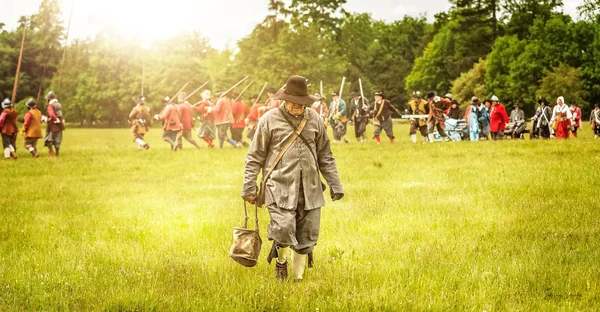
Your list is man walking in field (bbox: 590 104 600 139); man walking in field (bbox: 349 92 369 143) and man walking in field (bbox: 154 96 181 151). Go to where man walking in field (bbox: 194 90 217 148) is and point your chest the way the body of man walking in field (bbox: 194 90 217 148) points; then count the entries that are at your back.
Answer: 2

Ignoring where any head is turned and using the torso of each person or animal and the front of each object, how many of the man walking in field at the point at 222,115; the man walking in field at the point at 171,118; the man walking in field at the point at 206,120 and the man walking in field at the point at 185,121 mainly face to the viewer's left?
4

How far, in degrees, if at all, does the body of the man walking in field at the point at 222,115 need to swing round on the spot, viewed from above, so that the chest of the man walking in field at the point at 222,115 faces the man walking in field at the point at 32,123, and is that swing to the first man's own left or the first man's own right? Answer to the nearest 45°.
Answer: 0° — they already face them

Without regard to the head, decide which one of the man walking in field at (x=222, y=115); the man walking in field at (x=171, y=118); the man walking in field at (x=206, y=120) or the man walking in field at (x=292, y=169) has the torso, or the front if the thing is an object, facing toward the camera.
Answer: the man walking in field at (x=292, y=169)

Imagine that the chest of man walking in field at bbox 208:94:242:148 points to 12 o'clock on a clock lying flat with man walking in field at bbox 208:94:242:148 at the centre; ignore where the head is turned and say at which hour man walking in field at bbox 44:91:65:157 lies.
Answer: man walking in field at bbox 44:91:65:157 is roughly at 11 o'clock from man walking in field at bbox 208:94:242:148.

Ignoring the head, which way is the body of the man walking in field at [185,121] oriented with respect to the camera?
to the viewer's left

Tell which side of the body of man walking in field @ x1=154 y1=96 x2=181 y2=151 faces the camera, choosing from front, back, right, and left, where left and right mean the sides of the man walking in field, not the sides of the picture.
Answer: left

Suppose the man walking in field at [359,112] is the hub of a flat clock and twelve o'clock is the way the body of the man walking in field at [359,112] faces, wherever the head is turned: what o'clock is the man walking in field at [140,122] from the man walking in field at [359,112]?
the man walking in field at [140,122] is roughly at 1 o'clock from the man walking in field at [359,112].

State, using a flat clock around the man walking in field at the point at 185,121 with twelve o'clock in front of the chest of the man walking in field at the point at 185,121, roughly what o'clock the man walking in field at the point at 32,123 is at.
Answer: the man walking in field at the point at 32,123 is roughly at 11 o'clock from the man walking in field at the point at 185,121.

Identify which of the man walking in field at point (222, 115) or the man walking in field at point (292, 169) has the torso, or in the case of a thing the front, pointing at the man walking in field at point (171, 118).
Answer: the man walking in field at point (222, 115)

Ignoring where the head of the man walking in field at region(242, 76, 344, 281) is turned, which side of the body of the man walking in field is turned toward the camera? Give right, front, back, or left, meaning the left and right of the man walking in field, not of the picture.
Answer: front

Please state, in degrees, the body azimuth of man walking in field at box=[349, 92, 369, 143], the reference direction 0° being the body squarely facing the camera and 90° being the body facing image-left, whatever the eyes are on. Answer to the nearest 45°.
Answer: approximately 45°

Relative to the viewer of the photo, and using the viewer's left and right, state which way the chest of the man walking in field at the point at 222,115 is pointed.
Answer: facing to the left of the viewer

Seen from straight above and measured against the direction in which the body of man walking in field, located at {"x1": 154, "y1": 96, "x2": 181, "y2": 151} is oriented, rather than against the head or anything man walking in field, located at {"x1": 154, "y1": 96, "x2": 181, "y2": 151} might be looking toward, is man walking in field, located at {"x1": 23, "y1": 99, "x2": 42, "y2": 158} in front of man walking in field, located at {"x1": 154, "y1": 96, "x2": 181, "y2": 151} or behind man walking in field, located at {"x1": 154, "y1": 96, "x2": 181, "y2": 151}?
in front

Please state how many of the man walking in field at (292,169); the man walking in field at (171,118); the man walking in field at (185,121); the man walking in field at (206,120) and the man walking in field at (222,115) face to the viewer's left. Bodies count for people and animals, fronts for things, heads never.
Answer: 4

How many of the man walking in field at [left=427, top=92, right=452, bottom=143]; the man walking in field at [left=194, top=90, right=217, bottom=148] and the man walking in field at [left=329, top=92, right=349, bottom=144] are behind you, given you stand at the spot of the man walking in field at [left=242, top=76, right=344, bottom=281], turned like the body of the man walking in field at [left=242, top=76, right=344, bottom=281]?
3

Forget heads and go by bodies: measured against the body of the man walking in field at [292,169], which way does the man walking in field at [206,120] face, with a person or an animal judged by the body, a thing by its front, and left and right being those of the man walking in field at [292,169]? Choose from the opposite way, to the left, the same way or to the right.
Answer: to the right

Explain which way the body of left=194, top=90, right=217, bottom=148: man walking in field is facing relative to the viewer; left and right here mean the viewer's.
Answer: facing to the left of the viewer

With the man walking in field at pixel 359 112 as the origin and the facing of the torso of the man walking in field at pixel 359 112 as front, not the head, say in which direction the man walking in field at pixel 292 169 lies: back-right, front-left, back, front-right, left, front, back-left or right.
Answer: front-left

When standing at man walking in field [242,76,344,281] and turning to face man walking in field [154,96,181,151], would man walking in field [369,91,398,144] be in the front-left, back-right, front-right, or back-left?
front-right
